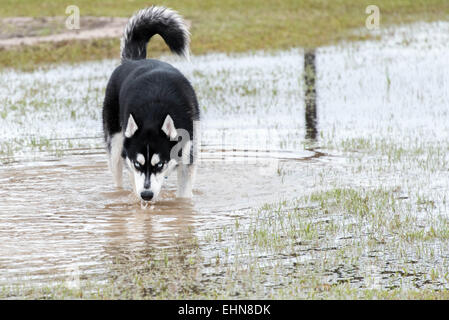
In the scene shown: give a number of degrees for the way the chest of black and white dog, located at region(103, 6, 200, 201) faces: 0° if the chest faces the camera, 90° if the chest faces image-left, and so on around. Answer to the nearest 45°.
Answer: approximately 0°
